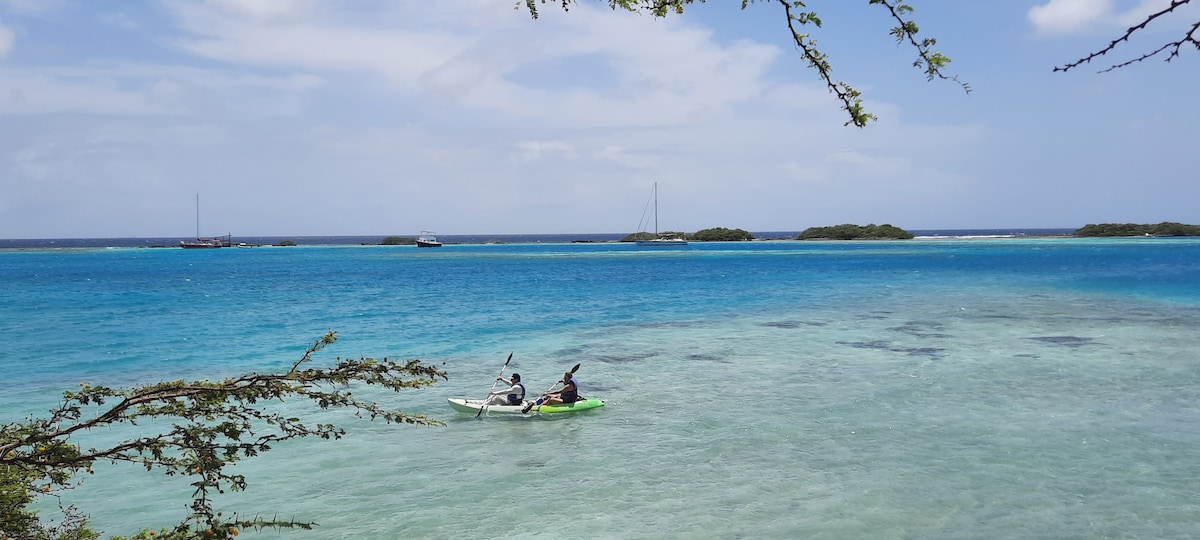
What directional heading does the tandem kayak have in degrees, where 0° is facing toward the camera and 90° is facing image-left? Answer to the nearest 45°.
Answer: approximately 90°

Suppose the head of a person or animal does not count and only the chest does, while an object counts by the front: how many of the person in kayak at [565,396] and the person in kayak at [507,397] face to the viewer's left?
2

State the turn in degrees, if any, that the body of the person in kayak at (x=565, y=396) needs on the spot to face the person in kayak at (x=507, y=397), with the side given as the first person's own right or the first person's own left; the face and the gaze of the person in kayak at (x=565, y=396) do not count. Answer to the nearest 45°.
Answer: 0° — they already face them

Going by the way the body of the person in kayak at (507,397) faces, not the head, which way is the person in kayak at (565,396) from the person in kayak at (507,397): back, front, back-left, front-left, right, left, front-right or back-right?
back

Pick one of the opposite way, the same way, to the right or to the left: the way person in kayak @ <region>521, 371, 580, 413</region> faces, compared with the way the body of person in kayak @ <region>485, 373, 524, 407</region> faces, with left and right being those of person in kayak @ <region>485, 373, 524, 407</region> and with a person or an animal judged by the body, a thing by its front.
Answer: the same way

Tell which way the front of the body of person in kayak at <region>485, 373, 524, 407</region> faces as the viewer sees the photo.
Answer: to the viewer's left

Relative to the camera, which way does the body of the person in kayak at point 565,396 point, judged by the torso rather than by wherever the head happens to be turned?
to the viewer's left
